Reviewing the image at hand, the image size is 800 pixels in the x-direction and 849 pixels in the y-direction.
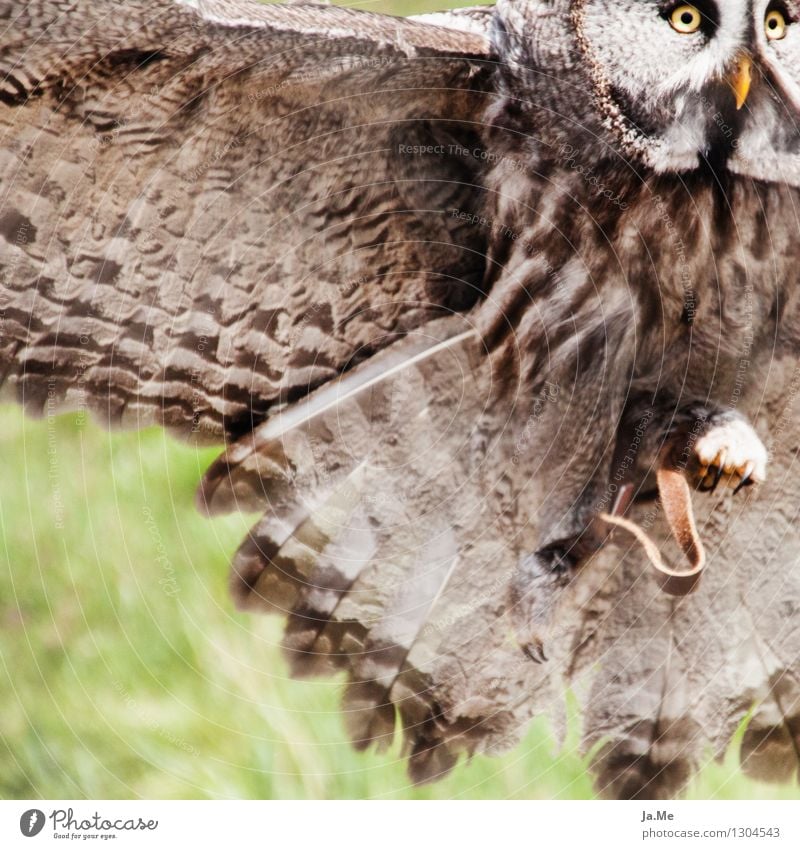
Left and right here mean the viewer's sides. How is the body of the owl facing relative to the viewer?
facing the viewer and to the right of the viewer
